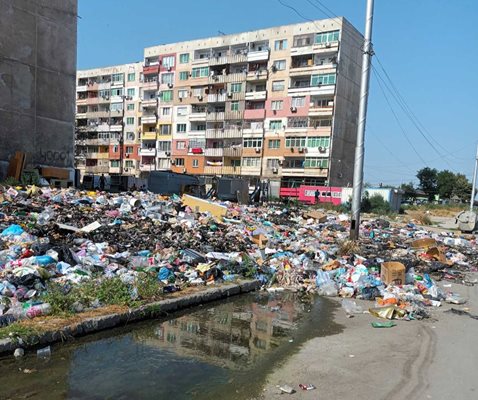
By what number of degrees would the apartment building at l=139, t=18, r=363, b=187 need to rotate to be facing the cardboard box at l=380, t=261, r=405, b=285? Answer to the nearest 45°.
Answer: approximately 45° to its left

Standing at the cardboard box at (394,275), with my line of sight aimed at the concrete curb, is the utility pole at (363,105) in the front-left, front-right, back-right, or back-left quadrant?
back-right

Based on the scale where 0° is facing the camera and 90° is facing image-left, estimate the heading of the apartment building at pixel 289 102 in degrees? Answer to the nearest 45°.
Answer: approximately 45°
